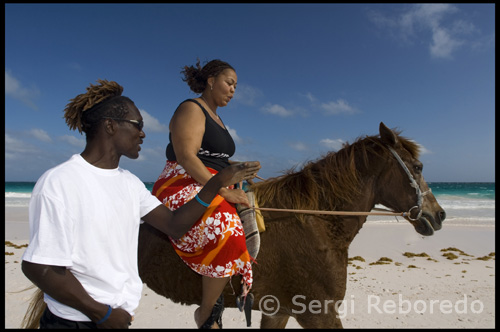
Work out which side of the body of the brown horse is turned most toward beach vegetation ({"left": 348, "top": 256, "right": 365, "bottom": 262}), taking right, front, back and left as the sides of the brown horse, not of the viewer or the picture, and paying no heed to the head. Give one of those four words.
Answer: left

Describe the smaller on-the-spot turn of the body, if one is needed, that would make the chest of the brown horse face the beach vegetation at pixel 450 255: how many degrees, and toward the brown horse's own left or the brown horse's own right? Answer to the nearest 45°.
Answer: approximately 45° to the brown horse's own left

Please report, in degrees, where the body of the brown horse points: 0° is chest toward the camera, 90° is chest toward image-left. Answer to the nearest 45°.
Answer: approximately 270°

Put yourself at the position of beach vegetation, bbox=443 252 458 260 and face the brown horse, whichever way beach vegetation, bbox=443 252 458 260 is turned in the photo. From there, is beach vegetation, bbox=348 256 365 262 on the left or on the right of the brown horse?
right
